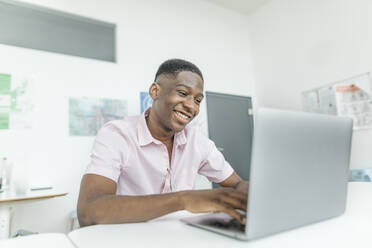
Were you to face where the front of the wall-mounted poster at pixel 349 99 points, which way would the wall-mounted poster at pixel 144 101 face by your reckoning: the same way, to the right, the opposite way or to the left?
to the left

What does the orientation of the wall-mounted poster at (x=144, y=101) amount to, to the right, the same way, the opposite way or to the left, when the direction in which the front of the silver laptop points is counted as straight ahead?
the opposite way

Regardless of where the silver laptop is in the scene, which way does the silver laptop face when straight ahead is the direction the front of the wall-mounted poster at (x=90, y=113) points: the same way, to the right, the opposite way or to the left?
the opposite way

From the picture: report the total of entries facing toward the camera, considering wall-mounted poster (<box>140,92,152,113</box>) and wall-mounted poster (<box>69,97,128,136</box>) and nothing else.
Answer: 2

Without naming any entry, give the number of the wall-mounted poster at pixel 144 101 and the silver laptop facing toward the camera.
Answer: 1

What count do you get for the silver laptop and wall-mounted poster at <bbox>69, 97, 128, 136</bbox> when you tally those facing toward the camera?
1

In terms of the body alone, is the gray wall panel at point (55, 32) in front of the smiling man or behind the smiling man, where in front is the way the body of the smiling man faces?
behind

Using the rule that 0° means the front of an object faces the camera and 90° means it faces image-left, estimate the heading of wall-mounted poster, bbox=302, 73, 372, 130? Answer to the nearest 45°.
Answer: approximately 45°
